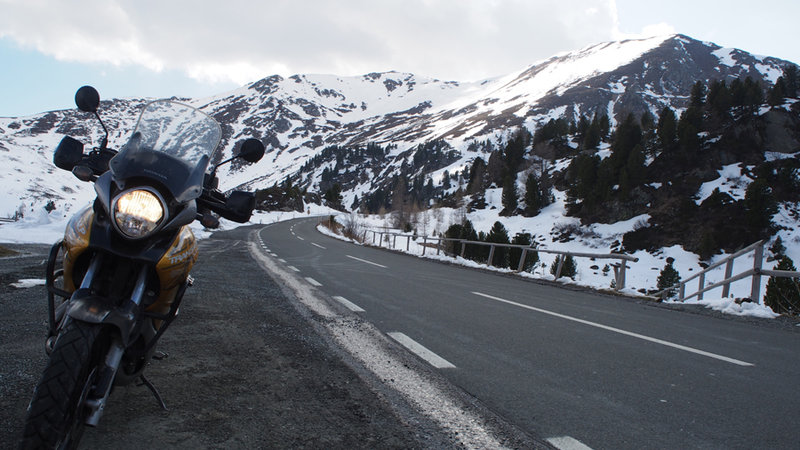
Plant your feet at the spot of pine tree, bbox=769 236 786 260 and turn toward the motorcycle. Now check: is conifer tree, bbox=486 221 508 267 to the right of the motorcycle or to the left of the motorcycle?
right

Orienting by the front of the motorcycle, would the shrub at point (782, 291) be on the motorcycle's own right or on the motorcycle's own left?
on the motorcycle's own left

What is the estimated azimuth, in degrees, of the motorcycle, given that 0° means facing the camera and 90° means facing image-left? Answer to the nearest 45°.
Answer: approximately 0°

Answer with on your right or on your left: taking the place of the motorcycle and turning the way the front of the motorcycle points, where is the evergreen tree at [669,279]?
on your left

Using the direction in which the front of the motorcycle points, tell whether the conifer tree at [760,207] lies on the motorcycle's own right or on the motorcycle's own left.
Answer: on the motorcycle's own left

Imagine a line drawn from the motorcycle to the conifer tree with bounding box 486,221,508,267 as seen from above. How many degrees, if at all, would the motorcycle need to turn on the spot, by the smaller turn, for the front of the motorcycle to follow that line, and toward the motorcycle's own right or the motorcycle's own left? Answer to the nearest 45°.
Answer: approximately 135° to the motorcycle's own left

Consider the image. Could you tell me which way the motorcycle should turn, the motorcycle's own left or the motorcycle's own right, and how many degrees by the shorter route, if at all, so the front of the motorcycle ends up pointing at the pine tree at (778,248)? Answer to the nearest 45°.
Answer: approximately 90° to the motorcycle's own left

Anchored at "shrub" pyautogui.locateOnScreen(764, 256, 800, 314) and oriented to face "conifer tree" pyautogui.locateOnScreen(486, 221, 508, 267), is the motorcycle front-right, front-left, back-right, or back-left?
back-left
